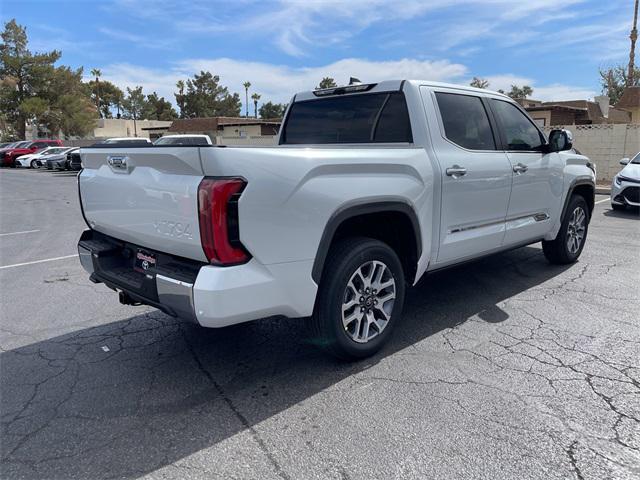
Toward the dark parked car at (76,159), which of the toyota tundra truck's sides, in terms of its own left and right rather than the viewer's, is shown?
left

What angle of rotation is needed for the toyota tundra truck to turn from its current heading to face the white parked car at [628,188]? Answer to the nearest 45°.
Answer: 0° — it already faces it

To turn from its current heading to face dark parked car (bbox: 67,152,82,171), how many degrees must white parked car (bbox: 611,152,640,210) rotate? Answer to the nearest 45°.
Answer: approximately 45° to its right

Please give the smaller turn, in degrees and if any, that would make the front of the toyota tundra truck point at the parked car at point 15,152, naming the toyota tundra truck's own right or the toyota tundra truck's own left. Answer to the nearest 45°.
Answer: approximately 90° to the toyota tundra truck's own left

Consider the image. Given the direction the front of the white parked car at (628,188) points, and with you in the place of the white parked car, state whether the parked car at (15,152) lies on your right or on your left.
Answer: on your right

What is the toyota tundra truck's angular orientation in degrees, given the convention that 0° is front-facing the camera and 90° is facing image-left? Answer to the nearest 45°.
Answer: approximately 225°

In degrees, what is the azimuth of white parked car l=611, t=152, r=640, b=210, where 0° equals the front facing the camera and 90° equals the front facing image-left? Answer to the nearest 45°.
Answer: approximately 45°

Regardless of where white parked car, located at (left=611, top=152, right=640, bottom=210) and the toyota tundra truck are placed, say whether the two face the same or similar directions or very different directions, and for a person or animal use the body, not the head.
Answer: very different directions

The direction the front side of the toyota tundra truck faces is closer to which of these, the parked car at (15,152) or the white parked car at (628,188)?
the white parked car

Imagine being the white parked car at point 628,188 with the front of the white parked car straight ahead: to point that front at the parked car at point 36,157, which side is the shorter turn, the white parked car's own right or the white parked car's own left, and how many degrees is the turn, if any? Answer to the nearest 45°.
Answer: approximately 45° to the white parked car's own right

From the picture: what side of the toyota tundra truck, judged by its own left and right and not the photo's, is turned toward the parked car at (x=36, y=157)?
left

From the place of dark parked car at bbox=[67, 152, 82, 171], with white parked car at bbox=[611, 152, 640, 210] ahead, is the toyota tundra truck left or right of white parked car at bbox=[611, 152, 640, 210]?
right
